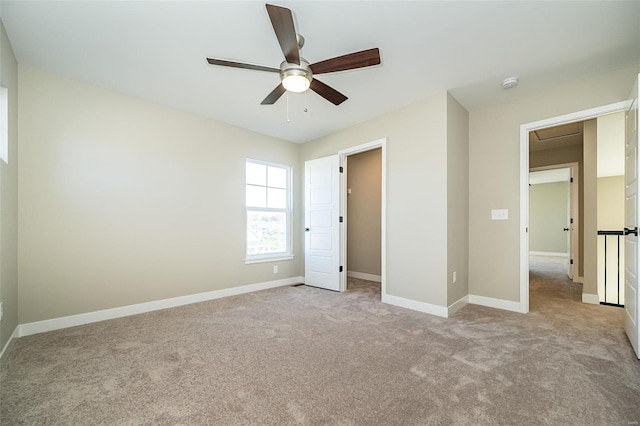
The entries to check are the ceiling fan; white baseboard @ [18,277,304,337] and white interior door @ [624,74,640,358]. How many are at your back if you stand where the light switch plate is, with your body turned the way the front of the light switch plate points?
0

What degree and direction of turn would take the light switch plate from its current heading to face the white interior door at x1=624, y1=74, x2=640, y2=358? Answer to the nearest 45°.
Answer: approximately 45° to its left

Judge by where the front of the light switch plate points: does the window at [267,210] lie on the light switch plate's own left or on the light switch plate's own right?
on the light switch plate's own right

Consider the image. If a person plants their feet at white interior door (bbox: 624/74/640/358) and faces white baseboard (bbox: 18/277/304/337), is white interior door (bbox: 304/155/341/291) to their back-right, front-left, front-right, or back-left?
front-right

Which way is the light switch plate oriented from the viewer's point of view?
toward the camera

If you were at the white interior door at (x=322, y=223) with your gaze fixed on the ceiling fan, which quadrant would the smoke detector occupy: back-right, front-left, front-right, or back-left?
front-left

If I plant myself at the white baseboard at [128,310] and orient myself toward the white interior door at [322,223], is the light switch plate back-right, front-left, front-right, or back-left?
front-right

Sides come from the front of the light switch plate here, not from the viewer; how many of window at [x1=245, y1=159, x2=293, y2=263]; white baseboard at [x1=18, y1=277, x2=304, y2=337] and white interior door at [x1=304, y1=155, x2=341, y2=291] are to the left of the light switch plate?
0

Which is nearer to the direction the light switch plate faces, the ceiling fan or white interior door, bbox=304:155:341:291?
the ceiling fan

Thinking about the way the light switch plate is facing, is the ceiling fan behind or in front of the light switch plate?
in front

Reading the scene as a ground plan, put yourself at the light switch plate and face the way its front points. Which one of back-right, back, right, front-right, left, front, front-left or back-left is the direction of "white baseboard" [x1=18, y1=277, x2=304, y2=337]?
front-right
